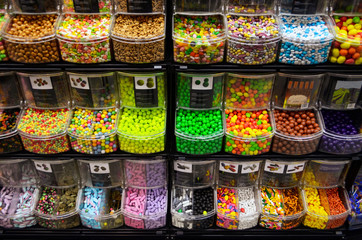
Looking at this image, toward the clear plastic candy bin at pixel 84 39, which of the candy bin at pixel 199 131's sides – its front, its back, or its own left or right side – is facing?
right

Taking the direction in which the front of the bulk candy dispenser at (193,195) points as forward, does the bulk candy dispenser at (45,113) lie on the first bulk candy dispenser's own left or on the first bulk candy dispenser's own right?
on the first bulk candy dispenser's own right

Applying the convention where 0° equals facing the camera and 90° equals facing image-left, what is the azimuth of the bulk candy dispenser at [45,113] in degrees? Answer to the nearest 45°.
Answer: approximately 0°

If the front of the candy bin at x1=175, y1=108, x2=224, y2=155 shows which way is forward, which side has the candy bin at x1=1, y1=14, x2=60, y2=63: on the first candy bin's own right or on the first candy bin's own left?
on the first candy bin's own right

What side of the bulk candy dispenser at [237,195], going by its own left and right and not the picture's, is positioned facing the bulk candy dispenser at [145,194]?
right

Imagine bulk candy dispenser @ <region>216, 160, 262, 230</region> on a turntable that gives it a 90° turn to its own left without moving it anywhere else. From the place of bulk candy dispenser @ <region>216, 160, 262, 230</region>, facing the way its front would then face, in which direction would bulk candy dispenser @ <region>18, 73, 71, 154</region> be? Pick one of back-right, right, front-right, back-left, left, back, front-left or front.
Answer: back

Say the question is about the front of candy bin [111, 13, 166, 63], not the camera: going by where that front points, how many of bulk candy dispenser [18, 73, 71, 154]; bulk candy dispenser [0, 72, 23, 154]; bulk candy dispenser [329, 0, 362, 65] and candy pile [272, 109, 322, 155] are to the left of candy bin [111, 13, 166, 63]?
2
